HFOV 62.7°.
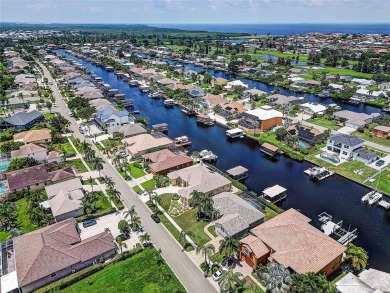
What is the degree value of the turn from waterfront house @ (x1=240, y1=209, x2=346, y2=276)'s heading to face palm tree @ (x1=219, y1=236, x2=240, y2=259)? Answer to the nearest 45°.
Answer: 0° — it already faces it

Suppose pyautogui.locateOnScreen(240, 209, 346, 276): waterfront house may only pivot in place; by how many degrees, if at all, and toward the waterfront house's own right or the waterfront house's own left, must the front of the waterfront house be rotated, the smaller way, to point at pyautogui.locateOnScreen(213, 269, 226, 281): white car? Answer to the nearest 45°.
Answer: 0° — it already faces it

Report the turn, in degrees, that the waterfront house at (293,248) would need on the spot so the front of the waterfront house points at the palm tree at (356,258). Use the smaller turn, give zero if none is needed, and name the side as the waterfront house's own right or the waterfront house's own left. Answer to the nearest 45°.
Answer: approximately 135° to the waterfront house's own left

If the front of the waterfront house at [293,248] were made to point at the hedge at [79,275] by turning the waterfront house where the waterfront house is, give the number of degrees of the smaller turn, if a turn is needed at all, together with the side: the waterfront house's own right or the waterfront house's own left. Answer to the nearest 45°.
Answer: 0° — it already faces it

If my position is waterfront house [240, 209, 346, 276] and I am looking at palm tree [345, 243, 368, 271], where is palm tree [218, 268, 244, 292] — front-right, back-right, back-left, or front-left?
back-right

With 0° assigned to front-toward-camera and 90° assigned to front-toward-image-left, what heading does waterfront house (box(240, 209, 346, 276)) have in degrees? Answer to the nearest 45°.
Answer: approximately 45°

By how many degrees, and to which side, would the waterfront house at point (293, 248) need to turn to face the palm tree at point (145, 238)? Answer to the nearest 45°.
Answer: approximately 45° to its right

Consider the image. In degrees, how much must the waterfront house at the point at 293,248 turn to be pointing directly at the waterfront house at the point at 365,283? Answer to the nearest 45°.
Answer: approximately 135° to its left
